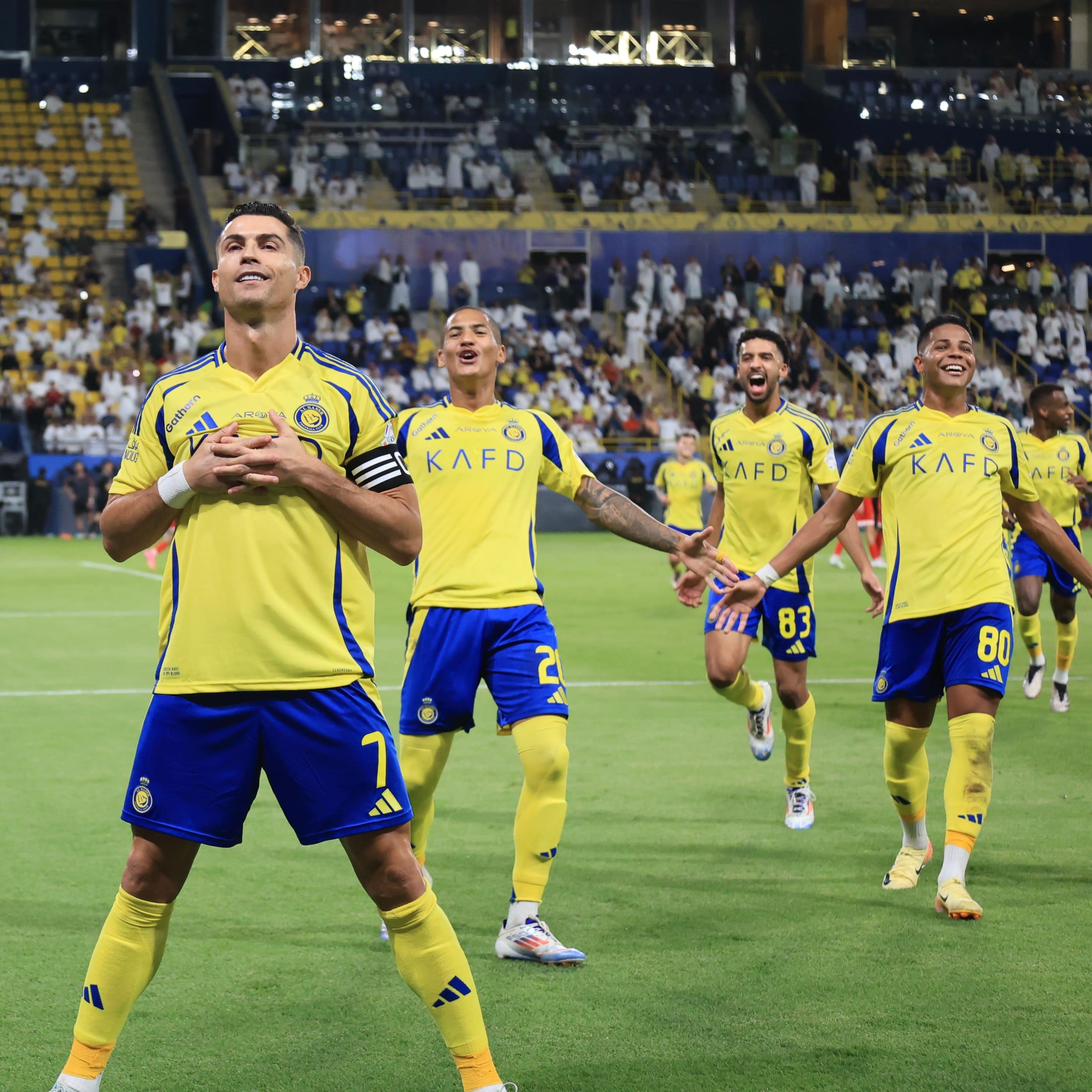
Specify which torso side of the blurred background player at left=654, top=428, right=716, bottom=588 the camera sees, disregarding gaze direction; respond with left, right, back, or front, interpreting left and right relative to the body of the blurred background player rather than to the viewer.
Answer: front

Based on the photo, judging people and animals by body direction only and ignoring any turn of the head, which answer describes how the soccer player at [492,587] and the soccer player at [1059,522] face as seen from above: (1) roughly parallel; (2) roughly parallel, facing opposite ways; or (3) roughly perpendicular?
roughly parallel

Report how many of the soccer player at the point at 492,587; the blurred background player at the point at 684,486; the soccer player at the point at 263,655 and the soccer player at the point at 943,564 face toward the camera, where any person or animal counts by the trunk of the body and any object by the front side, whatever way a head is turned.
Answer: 4

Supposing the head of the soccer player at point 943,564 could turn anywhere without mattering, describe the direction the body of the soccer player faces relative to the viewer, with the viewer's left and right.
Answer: facing the viewer

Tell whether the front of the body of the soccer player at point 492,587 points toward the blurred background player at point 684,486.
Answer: no

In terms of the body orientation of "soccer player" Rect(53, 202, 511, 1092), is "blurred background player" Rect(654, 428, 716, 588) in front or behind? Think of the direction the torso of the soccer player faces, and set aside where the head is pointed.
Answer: behind

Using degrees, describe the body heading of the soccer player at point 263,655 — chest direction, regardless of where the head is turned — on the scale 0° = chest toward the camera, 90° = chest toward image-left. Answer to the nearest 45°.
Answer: approximately 0°

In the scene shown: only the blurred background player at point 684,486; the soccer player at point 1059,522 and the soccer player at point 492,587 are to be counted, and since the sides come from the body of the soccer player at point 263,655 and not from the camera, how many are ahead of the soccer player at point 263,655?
0

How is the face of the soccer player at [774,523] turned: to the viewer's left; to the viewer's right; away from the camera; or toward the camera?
toward the camera

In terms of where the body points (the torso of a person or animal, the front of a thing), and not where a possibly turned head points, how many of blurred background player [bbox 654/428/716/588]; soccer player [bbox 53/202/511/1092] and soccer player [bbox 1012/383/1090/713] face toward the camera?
3

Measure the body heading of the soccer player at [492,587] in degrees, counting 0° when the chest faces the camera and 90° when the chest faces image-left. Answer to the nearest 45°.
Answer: approximately 0°
